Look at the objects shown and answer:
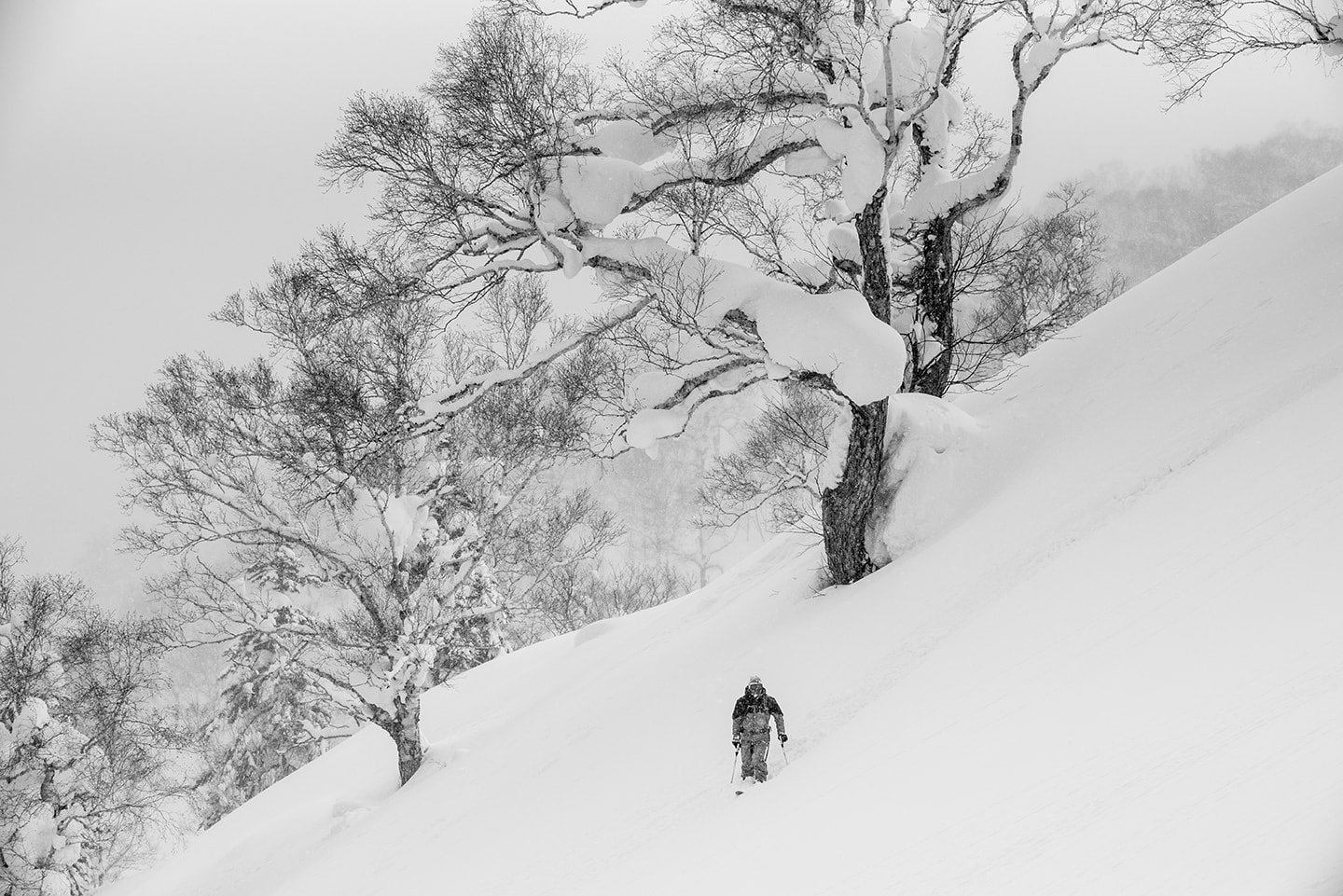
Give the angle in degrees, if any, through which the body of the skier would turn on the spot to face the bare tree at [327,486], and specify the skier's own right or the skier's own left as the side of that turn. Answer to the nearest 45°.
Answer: approximately 135° to the skier's own right

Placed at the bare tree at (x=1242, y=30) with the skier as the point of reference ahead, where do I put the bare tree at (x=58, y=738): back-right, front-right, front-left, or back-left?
front-right

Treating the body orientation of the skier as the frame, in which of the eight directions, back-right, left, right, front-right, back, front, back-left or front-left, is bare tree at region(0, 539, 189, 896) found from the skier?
back-right

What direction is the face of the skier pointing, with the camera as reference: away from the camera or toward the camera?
toward the camera

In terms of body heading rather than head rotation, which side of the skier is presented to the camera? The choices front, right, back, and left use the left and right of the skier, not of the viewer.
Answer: front

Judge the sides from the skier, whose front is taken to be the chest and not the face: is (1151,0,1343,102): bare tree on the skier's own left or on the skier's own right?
on the skier's own left
